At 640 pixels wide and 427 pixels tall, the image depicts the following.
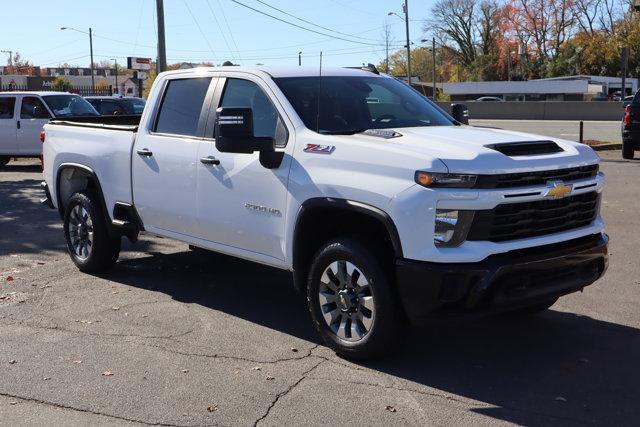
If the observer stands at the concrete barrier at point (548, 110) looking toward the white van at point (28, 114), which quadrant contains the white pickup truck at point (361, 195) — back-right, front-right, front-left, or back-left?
front-left

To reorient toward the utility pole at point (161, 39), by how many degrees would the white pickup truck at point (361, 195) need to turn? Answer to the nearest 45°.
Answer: approximately 135° to its left

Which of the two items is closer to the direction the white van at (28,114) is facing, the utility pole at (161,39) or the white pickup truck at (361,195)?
the white pickup truck

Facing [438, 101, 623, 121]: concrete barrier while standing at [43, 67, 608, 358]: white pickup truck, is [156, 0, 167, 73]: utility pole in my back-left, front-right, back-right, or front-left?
front-left

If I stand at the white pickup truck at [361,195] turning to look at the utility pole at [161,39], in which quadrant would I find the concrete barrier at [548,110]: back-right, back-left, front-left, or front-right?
front-right

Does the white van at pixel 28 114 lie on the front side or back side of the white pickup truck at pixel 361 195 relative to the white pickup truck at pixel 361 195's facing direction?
on the back side

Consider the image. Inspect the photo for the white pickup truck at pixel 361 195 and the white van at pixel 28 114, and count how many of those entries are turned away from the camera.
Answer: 0

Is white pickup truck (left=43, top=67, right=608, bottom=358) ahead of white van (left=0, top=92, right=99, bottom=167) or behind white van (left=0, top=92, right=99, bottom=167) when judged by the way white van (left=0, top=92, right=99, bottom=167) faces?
ahead

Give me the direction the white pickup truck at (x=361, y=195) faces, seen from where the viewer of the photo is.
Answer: facing the viewer and to the right of the viewer

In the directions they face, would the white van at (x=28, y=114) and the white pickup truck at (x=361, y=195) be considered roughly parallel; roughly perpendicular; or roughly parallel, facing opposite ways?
roughly parallel

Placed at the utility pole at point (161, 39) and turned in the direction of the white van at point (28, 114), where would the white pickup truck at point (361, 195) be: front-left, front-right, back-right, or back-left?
front-left
